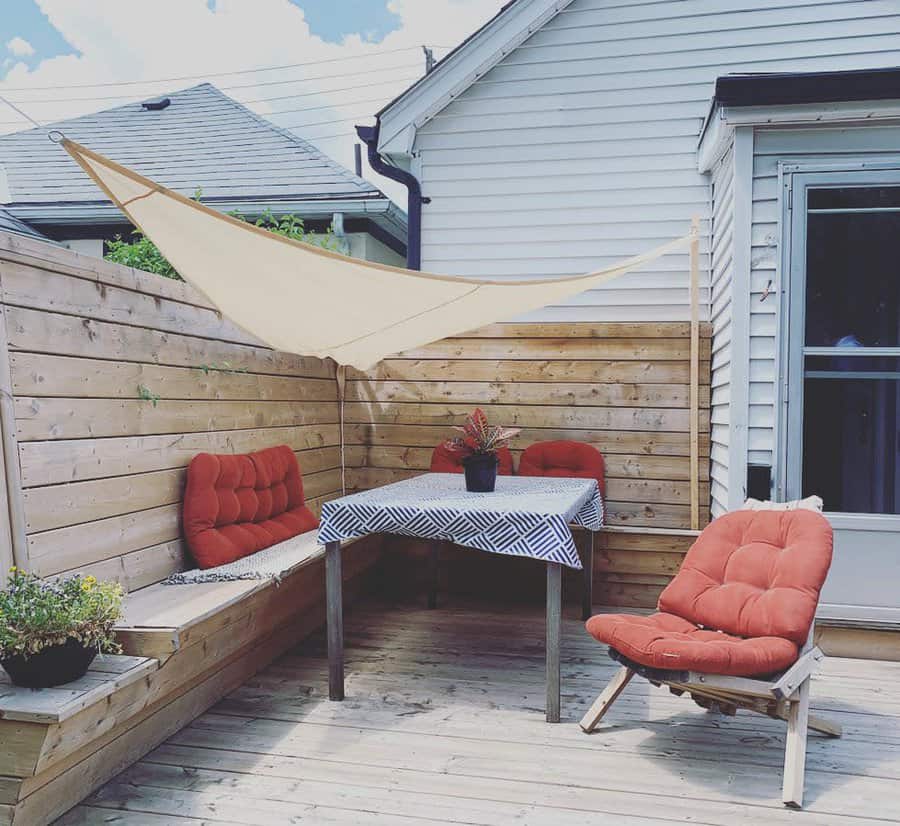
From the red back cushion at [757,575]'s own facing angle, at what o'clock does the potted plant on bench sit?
The potted plant on bench is roughly at 12 o'clock from the red back cushion.

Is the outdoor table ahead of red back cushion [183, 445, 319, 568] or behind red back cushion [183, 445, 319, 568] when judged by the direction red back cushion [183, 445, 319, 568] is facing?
ahead

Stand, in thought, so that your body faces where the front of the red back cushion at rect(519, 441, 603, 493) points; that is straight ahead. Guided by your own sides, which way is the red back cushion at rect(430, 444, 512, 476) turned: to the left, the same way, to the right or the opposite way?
the same way

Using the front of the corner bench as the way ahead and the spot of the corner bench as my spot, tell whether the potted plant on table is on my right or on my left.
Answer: on my left

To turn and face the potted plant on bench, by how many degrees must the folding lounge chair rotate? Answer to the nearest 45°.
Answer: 0° — it already faces it

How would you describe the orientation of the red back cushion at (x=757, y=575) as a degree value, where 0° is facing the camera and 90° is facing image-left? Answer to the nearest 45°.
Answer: approximately 45°

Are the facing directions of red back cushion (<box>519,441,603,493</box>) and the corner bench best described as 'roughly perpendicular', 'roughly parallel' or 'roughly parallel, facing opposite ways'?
roughly perpendicular

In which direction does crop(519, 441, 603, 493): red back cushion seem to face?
toward the camera

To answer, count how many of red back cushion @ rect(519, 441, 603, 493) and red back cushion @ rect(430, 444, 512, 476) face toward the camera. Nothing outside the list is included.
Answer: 2

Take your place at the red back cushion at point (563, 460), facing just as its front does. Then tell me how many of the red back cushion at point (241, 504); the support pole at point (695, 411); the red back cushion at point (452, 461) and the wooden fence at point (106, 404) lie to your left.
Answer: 1

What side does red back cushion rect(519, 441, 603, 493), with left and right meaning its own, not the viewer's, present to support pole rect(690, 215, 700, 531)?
left

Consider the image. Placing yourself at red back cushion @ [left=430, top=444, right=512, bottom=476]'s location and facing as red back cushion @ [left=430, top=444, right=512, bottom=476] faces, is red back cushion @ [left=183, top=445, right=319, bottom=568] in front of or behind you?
in front

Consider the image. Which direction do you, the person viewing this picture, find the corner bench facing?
facing the viewer and to the right of the viewer

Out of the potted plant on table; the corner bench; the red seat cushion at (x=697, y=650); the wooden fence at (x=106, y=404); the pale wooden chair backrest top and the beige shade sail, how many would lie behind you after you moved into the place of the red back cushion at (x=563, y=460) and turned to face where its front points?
0

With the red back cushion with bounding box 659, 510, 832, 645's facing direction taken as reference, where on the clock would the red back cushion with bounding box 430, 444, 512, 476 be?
the red back cushion with bounding box 430, 444, 512, 476 is roughly at 3 o'clock from the red back cushion with bounding box 659, 510, 832, 645.
